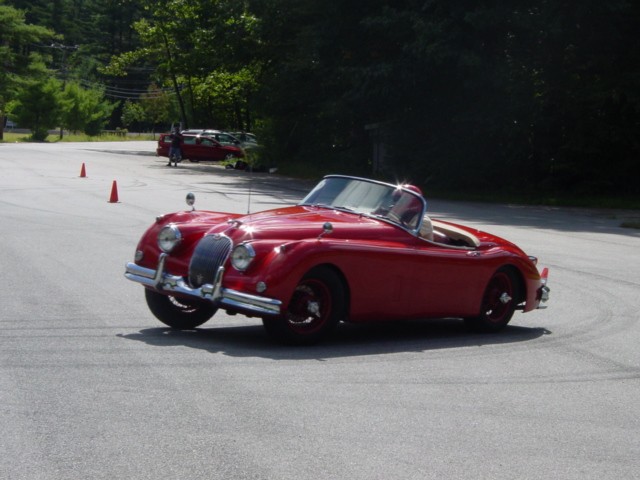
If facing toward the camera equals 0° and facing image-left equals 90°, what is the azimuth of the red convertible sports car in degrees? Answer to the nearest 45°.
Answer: approximately 45°
